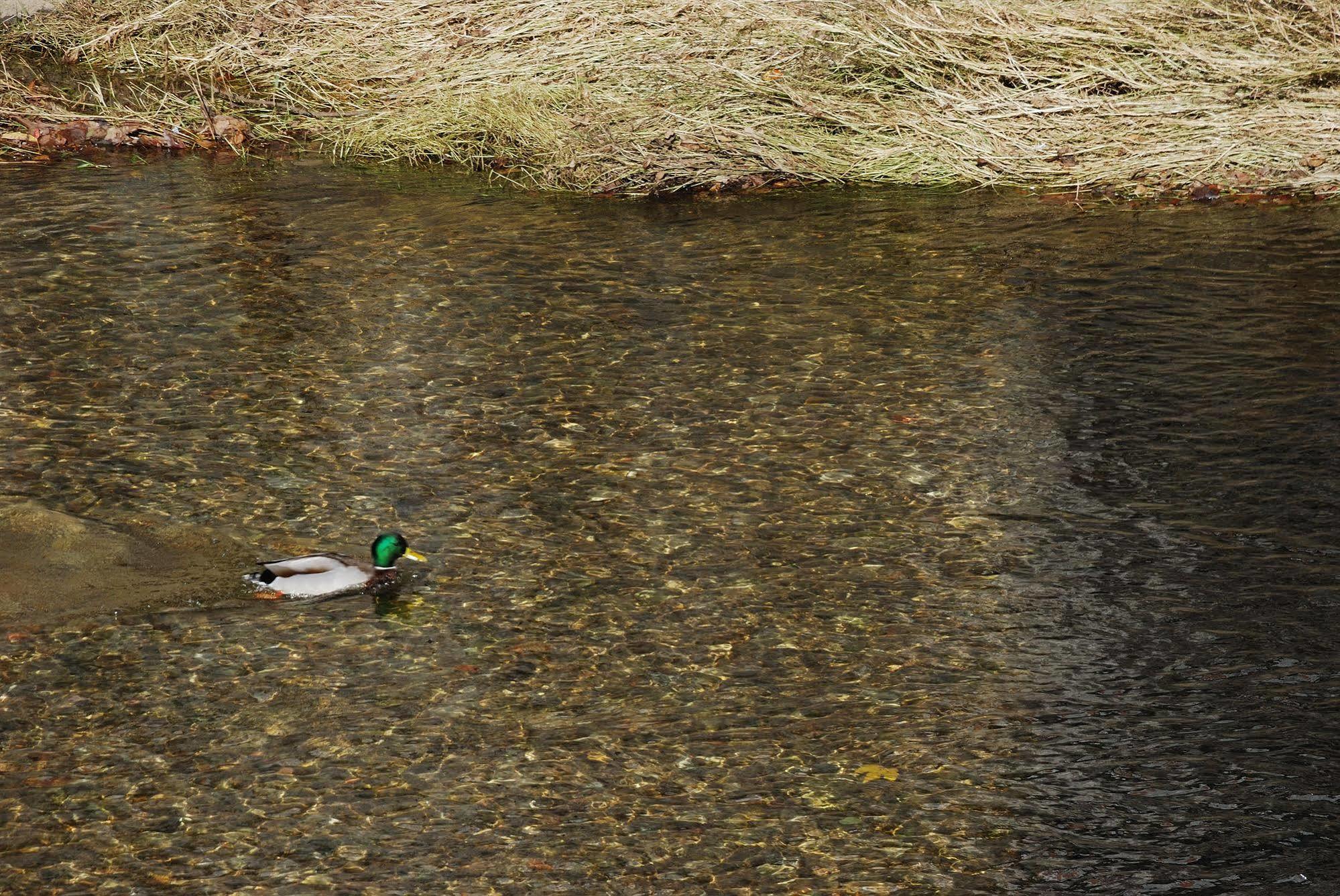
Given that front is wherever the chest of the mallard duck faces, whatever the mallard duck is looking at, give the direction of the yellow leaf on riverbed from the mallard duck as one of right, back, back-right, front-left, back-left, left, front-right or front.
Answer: front-right

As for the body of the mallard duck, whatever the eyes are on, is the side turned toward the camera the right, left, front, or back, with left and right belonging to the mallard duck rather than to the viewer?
right

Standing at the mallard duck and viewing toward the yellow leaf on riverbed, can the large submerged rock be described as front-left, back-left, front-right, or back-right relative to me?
back-right

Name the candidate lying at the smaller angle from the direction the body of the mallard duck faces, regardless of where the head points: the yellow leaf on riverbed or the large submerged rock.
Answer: the yellow leaf on riverbed

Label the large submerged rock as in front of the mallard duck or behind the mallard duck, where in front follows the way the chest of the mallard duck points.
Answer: behind
